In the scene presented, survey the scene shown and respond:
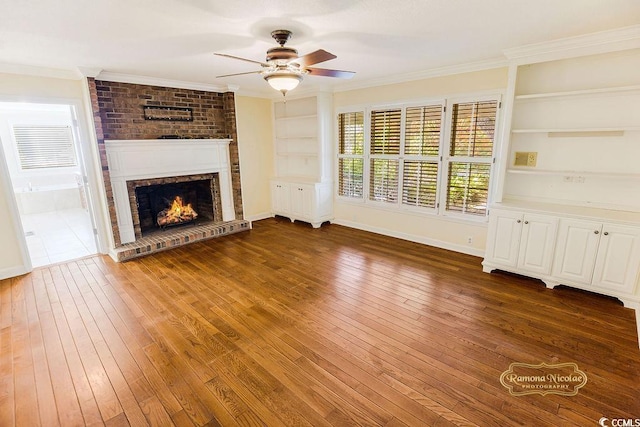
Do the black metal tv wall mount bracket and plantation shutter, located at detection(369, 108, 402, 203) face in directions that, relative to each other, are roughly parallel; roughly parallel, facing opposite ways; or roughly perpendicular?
roughly perpendicular

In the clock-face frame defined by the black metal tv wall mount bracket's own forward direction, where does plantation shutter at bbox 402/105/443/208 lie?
The plantation shutter is roughly at 10 o'clock from the black metal tv wall mount bracket.

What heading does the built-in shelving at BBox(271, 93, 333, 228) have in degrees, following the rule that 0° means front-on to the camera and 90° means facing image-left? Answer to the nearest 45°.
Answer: approximately 45°

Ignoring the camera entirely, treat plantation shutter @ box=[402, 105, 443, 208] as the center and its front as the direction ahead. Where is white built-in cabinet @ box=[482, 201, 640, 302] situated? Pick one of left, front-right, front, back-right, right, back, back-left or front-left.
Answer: left

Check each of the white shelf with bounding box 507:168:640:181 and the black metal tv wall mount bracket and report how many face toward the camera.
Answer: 2

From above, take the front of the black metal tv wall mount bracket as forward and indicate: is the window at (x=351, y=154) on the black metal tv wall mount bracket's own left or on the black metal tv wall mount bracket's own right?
on the black metal tv wall mount bracket's own left

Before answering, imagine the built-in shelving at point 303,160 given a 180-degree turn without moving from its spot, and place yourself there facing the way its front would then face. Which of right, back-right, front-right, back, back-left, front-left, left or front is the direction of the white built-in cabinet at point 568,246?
right

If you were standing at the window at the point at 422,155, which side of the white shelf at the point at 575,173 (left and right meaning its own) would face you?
right

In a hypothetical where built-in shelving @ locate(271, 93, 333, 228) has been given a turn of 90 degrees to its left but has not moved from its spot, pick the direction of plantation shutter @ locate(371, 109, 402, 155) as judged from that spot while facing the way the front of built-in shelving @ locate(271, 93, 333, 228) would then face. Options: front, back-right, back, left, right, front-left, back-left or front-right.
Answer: front

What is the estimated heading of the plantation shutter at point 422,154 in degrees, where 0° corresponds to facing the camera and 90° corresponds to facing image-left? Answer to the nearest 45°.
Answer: approximately 45°

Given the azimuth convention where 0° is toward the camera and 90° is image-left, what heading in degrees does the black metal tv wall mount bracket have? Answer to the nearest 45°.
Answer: approximately 0°

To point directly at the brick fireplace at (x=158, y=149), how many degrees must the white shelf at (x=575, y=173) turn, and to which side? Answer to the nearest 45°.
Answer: approximately 45° to its right

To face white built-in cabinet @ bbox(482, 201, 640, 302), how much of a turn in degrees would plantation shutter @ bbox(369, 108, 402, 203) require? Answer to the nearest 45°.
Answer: approximately 90° to its left
